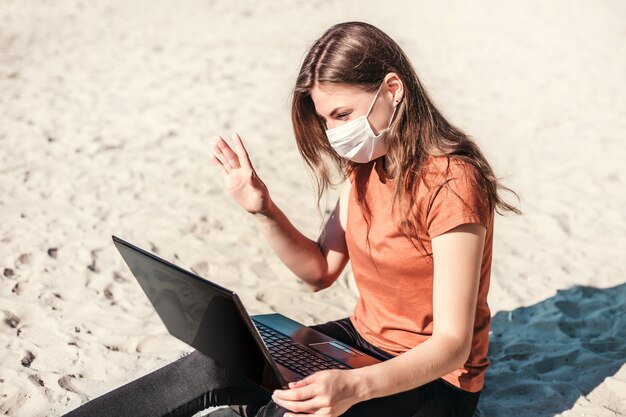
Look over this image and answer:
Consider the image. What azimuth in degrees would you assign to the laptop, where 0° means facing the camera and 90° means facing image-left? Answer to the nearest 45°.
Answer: approximately 225°

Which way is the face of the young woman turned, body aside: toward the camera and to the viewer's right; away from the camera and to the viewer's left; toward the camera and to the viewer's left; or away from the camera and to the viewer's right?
toward the camera and to the viewer's left
